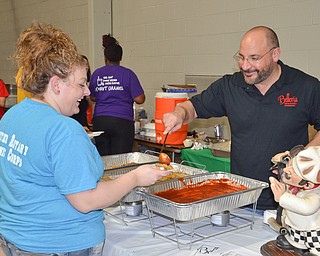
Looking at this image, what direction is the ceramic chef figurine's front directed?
to the viewer's left

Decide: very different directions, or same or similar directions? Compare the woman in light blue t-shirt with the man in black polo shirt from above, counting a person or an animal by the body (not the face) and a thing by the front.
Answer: very different directions

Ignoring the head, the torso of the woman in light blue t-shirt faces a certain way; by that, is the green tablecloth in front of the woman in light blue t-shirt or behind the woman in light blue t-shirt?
in front

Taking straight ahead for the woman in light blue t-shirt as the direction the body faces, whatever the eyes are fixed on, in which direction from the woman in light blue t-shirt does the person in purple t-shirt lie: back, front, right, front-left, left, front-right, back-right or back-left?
front-left

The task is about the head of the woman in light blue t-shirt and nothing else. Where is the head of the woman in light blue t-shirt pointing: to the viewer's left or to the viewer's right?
to the viewer's right

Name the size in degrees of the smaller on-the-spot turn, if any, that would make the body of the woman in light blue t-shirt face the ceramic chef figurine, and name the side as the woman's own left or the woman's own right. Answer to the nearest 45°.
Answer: approximately 45° to the woman's own right

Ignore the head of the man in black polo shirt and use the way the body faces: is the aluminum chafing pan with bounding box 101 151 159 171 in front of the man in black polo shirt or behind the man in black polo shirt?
in front

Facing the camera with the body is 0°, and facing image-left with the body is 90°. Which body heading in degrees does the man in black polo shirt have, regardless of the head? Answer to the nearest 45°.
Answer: approximately 45°

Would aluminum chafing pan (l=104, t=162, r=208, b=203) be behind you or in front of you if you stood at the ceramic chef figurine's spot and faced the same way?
in front

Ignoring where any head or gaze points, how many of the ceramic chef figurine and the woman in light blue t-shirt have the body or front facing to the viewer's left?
1

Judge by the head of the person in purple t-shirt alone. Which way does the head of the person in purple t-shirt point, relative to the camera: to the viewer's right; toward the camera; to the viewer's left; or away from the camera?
away from the camera

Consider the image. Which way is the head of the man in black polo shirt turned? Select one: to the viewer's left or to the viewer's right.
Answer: to the viewer's left
